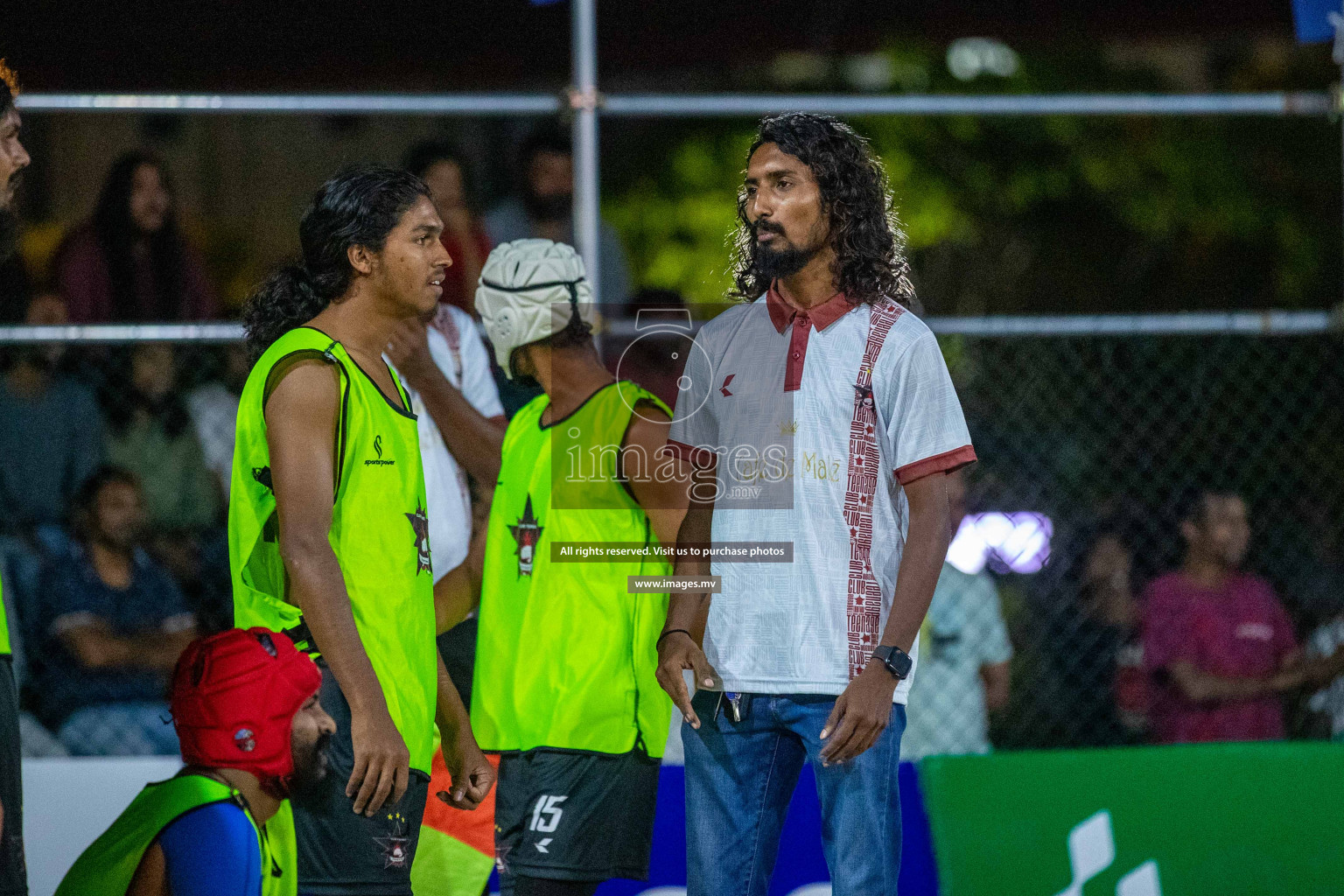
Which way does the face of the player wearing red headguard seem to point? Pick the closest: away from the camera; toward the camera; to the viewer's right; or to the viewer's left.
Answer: to the viewer's right

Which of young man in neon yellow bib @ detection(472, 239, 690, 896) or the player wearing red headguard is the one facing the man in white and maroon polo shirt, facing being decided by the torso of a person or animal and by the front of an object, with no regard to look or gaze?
the player wearing red headguard

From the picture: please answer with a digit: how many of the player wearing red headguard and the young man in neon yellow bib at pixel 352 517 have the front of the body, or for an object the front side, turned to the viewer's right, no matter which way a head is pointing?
2

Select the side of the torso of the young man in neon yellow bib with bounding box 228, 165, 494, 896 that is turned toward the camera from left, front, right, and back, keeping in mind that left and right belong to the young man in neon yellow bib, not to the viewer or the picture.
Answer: right

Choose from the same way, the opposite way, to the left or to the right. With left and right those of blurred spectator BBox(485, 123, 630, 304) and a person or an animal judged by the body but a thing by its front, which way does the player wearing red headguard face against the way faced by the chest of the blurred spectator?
to the left

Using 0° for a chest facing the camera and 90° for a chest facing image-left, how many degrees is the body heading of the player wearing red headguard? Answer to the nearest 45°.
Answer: approximately 270°

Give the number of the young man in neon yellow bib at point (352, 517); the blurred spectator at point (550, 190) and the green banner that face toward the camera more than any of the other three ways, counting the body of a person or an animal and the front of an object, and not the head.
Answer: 2

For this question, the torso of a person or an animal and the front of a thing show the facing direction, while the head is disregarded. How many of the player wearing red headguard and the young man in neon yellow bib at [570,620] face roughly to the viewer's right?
1

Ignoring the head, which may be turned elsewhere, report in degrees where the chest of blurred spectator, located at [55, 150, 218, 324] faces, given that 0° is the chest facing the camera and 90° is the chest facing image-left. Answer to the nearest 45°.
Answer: approximately 315°
